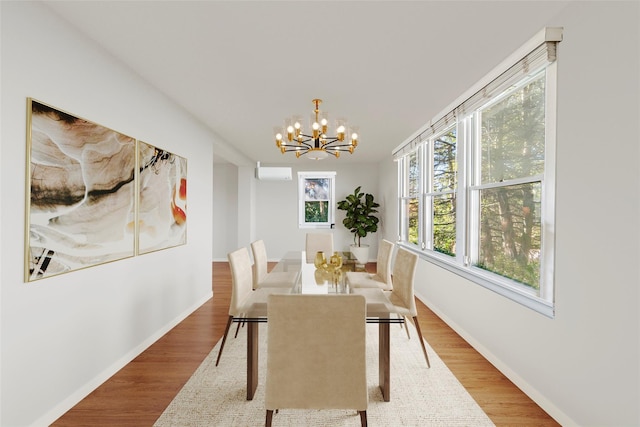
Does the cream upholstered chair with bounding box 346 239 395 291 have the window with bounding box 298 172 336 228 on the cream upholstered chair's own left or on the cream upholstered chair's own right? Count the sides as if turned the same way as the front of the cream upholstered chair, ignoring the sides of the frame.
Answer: on the cream upholstered chair's own right

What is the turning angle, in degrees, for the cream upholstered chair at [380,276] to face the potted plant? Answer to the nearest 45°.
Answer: approximately 90° to its right

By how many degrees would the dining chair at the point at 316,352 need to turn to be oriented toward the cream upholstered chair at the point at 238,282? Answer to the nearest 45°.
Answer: approximately 45° to its left

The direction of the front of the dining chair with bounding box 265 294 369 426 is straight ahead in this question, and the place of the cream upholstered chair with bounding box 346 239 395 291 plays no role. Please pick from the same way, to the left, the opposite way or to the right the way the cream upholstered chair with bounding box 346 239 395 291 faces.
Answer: to the left

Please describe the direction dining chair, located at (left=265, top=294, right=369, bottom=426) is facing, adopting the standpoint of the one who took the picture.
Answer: facing away from the viewer

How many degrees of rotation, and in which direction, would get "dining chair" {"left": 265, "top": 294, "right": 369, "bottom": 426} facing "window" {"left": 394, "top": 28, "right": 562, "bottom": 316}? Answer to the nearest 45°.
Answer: approximately 45° to its right

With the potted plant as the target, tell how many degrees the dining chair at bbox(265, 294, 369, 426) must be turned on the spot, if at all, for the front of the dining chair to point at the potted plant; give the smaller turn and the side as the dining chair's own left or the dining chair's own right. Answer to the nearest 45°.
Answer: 0° — it already faces it

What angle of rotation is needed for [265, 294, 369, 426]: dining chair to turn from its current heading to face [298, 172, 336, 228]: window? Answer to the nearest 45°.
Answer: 0° — it already faces it

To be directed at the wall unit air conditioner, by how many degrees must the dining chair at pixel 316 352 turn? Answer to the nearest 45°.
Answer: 0° — it already faces it

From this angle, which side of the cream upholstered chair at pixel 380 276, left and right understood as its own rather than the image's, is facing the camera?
left

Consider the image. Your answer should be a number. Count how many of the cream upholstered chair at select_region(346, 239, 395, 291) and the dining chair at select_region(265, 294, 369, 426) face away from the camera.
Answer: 1

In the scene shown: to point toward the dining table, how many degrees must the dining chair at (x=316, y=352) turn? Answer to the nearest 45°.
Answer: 0° — it already faces it
